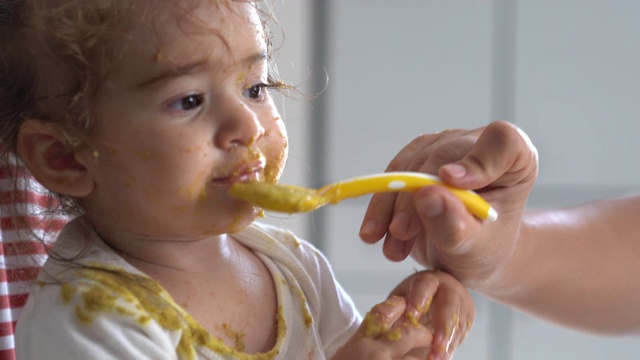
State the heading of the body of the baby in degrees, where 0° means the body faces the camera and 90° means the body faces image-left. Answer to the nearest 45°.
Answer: approximately 315°

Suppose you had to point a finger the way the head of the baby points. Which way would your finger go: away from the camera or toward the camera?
toward the camera
